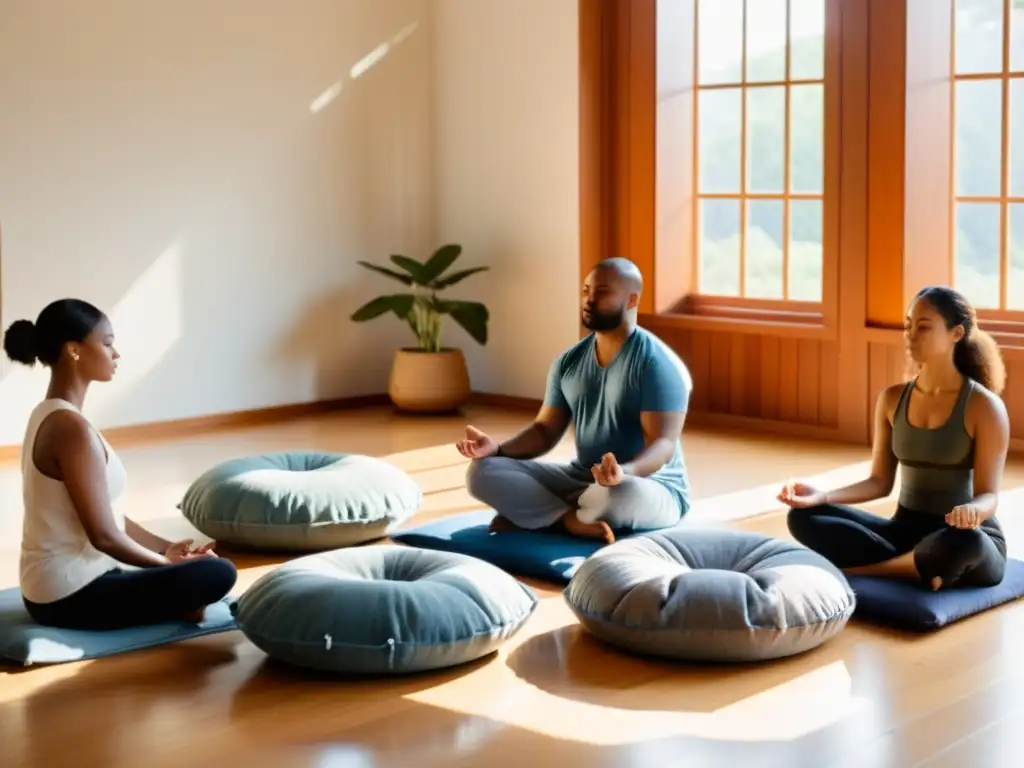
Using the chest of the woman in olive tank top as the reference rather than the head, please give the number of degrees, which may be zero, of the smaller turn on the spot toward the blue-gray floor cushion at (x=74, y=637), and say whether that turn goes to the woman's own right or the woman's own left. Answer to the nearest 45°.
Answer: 0° — they already face it

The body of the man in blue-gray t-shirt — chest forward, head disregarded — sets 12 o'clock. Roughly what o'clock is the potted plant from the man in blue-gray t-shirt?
The potted plant is roughly at 4 o'clock from the man in blue-gray t-shirt.

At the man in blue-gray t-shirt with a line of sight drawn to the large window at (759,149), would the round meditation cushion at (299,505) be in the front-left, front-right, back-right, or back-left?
back-left

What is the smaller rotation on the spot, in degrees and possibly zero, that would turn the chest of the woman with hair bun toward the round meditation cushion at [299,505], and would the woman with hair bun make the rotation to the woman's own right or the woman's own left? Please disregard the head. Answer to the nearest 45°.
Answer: approximately 45° to the woman's own left

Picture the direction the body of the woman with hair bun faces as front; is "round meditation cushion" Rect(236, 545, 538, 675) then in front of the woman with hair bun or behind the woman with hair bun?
in front

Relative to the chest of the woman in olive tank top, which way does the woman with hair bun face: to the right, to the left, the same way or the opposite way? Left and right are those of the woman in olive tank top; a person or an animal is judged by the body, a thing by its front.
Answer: the opposite way

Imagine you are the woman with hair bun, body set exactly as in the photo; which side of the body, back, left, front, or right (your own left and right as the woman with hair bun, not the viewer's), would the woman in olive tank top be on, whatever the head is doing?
front

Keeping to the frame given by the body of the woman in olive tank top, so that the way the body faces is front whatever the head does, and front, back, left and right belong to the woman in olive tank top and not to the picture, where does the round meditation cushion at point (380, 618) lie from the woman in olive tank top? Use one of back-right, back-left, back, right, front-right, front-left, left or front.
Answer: front

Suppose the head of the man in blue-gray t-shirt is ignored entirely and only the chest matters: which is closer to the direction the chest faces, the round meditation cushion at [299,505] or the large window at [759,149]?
the round meditation cushion

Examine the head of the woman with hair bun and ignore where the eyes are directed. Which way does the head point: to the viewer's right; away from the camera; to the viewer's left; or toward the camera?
to the viewer's right

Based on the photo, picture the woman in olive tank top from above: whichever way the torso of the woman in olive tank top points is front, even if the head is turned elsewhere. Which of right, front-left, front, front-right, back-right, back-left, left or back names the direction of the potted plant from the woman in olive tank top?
right

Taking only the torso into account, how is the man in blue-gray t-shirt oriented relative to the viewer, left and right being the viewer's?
facing the viewer and to the left of the viewer

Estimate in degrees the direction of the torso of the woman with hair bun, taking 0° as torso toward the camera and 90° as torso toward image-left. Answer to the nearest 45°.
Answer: approximately 270°

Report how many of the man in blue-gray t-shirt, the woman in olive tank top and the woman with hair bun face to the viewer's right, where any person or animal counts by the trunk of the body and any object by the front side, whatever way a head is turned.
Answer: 1

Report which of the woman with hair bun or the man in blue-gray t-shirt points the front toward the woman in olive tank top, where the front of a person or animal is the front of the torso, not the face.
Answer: the woman with hair bun

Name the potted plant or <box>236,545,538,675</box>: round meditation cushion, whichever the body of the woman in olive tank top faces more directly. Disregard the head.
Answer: the round meditation cushion
